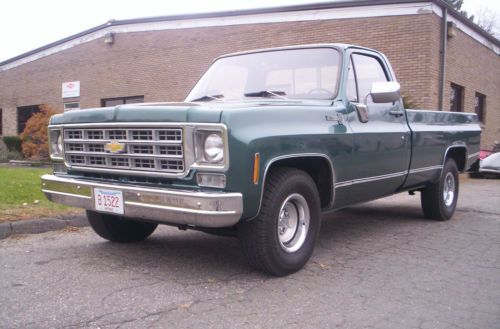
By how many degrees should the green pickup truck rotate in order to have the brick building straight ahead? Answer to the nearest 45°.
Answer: approximately 135° to its right

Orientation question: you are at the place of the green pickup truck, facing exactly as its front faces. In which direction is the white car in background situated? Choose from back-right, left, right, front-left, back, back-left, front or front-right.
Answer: back

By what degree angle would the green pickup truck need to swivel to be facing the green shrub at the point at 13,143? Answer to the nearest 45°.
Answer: approximately 90° to its right

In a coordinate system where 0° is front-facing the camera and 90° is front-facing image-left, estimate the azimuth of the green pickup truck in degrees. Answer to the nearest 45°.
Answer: approximately 45°

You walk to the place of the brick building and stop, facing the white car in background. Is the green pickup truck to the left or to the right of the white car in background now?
right

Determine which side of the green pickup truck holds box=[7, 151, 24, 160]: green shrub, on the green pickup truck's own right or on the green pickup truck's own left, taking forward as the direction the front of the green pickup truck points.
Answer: on the green pickup truck's own right
